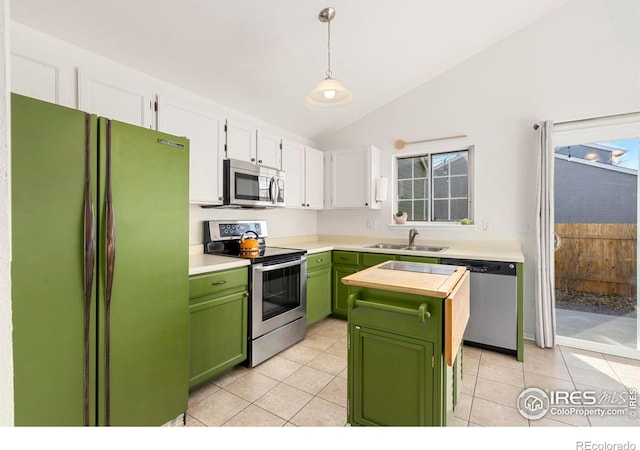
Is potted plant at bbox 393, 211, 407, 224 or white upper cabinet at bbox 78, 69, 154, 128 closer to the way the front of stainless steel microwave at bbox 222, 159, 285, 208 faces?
the potted plant

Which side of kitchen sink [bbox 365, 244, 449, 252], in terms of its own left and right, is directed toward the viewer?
front

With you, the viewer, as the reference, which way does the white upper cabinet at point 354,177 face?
facing the viewer and to the left of the viewer

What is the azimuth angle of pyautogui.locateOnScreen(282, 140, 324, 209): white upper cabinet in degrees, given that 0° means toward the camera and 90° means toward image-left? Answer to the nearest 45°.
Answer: approximately 315°

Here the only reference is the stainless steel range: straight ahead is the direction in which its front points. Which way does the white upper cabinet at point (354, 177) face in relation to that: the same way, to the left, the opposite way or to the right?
to the right

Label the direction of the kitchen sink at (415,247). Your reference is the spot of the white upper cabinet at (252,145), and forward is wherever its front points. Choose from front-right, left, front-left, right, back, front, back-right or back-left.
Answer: front-left

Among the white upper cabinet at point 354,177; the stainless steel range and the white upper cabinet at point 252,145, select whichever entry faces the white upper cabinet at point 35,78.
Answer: the white upper cabinet at point 354,177

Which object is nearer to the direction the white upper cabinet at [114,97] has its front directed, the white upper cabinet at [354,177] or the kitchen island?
the kitchen island

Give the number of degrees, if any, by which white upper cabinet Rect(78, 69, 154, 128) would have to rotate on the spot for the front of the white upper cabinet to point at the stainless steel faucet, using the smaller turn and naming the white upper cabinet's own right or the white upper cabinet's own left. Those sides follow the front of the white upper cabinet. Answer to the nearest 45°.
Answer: approximately 45° to the white upper cabinet's own left

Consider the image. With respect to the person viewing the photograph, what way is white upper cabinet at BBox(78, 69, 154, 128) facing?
facing the viewer and to the right of the viewer

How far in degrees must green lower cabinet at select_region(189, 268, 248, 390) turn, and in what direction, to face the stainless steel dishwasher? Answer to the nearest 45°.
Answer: approximately 45° to its left

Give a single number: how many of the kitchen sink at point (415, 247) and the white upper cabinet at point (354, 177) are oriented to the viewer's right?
0

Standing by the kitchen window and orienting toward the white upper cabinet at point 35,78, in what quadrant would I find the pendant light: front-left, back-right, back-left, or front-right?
front-left

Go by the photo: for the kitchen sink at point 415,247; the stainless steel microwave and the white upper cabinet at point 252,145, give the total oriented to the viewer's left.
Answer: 0

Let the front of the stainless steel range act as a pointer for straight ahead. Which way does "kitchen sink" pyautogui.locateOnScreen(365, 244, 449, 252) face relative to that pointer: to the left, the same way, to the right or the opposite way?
to the right
